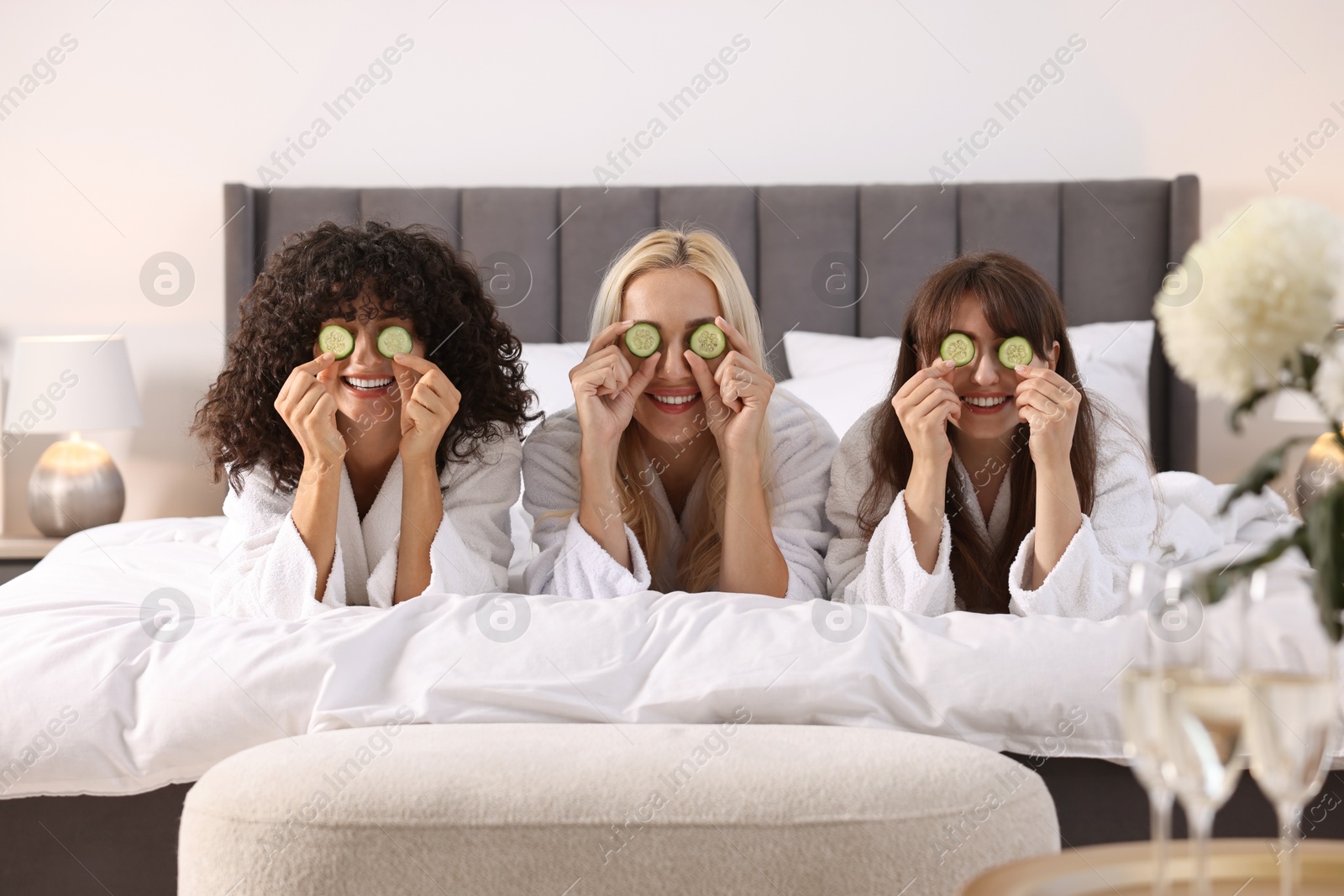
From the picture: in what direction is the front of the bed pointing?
toward the camera

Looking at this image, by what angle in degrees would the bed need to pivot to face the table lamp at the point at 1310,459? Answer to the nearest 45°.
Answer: approximately 135° to its left

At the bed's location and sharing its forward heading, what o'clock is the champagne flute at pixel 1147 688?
The champagne flute is roughly at 11 o'clock from the bed.

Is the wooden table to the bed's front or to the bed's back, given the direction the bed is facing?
to the front

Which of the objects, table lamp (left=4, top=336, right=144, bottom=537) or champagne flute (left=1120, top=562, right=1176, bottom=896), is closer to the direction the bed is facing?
the champagne flute

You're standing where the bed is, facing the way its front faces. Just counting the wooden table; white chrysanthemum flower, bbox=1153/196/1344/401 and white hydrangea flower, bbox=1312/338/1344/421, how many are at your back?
0

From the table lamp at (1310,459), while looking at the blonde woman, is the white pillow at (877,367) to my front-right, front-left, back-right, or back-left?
front-right

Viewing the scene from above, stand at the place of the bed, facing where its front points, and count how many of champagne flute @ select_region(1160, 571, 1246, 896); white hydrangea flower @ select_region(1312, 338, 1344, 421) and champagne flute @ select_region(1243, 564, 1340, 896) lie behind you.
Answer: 0

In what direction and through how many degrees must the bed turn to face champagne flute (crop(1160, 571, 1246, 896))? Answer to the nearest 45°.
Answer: approximately 45° to its left

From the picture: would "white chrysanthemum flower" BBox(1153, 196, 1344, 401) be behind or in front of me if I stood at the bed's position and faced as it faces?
in front
